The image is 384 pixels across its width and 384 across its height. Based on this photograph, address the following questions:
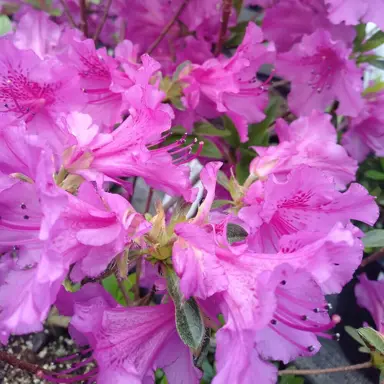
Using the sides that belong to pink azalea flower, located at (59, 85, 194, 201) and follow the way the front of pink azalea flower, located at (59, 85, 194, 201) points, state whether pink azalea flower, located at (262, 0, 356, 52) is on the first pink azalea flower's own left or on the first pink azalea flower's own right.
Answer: on the first pink azalea flower's own left

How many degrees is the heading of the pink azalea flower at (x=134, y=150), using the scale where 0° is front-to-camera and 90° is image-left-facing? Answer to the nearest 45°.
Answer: approximately 270°
